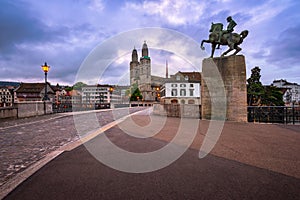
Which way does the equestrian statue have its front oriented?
to the viewer's left

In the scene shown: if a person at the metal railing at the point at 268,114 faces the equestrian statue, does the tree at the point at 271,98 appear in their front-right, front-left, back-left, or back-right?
back-right

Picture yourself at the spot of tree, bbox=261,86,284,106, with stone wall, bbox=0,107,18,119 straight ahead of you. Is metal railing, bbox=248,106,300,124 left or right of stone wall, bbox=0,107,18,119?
left

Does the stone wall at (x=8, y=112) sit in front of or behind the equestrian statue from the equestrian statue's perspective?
in front

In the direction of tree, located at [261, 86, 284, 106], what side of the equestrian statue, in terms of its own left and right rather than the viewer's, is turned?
right

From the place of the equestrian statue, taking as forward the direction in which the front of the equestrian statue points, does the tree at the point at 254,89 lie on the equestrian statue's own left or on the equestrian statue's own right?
on the equestrian statue's own right
